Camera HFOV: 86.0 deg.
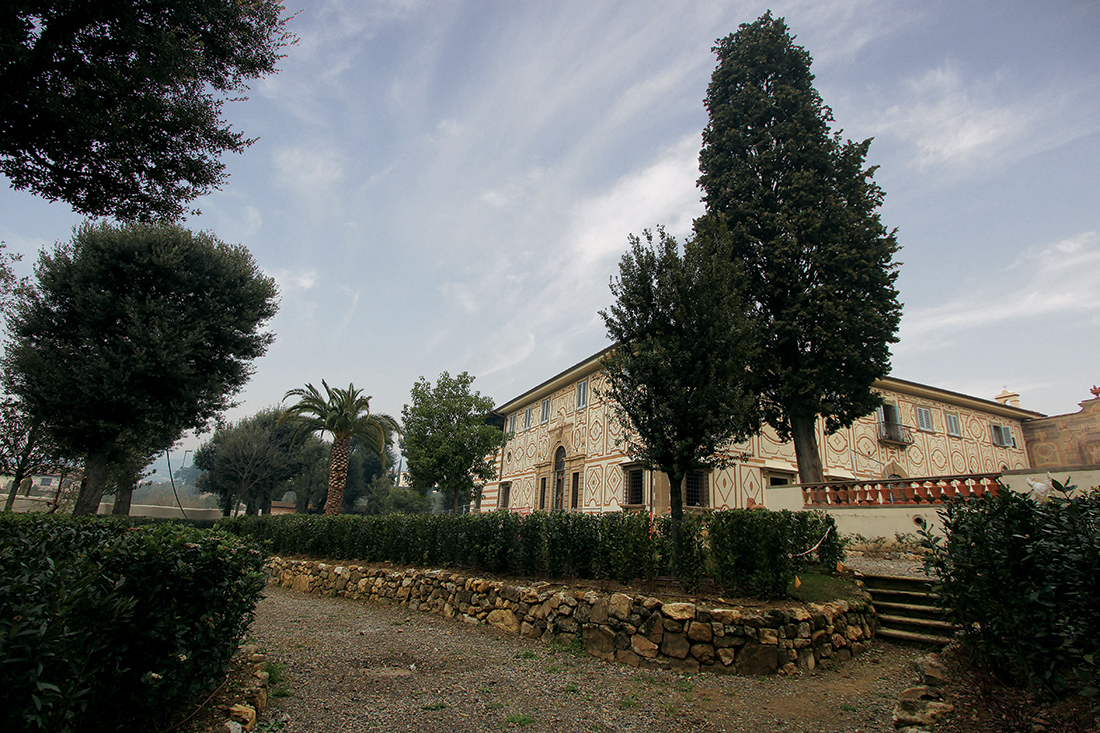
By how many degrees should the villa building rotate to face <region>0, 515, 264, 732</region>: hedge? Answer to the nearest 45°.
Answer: approximately 45° to its left

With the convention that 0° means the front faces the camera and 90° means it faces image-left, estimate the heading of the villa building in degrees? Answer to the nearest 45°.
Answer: approximately 45°

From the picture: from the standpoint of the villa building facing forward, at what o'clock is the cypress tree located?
The cypress tree is roughly at 10 o'clock from the villa building.

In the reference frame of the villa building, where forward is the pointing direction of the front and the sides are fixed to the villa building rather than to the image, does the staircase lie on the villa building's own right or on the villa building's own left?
on the villa building's own left

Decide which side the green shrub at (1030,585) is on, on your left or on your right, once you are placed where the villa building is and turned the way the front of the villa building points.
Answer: on your left

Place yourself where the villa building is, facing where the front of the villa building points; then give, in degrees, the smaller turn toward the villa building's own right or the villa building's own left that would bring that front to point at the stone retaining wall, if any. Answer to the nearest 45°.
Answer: approximately 45° to the villa building's own left

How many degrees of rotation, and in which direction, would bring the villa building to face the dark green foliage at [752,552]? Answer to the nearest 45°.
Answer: approximately 45° to its left

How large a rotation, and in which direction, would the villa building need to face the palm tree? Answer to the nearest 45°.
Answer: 0° — it already faces it
